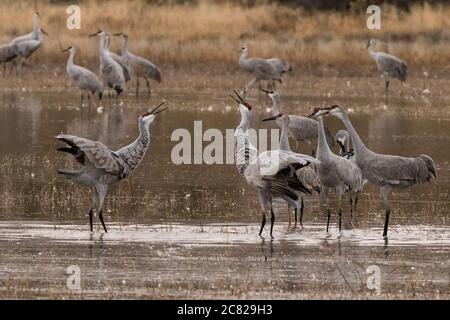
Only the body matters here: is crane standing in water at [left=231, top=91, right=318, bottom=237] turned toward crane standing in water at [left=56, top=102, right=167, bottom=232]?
yes

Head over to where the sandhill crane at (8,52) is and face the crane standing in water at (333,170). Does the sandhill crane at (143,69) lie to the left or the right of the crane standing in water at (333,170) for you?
left

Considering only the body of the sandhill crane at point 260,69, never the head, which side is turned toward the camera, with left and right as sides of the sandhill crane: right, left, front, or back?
left

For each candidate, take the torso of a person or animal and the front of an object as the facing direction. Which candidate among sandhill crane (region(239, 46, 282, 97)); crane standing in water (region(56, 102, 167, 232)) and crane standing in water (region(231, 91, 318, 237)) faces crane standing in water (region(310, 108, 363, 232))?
crane standing in water (region(56, 102, 167, 232))

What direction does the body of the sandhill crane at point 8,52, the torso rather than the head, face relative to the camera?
to the viewer's left

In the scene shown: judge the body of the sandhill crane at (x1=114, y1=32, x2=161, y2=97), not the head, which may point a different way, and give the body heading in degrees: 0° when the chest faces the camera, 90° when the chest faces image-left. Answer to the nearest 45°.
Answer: approximately 90°

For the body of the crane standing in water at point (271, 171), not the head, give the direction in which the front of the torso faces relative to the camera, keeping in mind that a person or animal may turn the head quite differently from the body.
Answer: to the viewer's left

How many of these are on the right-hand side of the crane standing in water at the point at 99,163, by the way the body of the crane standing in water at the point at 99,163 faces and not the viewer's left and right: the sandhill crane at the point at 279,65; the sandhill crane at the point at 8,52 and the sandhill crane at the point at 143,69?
0

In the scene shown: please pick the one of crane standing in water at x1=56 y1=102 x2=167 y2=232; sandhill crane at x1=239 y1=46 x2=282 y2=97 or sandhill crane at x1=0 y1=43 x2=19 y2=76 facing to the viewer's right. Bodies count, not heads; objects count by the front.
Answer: the crane standing in water

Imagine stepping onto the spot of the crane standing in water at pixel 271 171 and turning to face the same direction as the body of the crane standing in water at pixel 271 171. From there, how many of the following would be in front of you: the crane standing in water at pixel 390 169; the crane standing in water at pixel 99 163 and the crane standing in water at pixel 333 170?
1

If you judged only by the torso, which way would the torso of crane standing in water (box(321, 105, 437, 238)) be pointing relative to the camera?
to the viewer's left

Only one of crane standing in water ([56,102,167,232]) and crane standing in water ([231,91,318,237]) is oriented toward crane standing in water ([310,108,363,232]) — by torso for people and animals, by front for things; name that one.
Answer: crane standing in water ([56,102,167,232])

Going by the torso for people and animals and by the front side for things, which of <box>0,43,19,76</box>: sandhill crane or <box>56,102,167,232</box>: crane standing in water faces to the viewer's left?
the sandhill crane

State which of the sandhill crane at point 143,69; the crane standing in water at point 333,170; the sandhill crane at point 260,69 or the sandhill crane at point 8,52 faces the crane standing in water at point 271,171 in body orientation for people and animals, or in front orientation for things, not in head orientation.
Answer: the crane standing in water at point 333,170
